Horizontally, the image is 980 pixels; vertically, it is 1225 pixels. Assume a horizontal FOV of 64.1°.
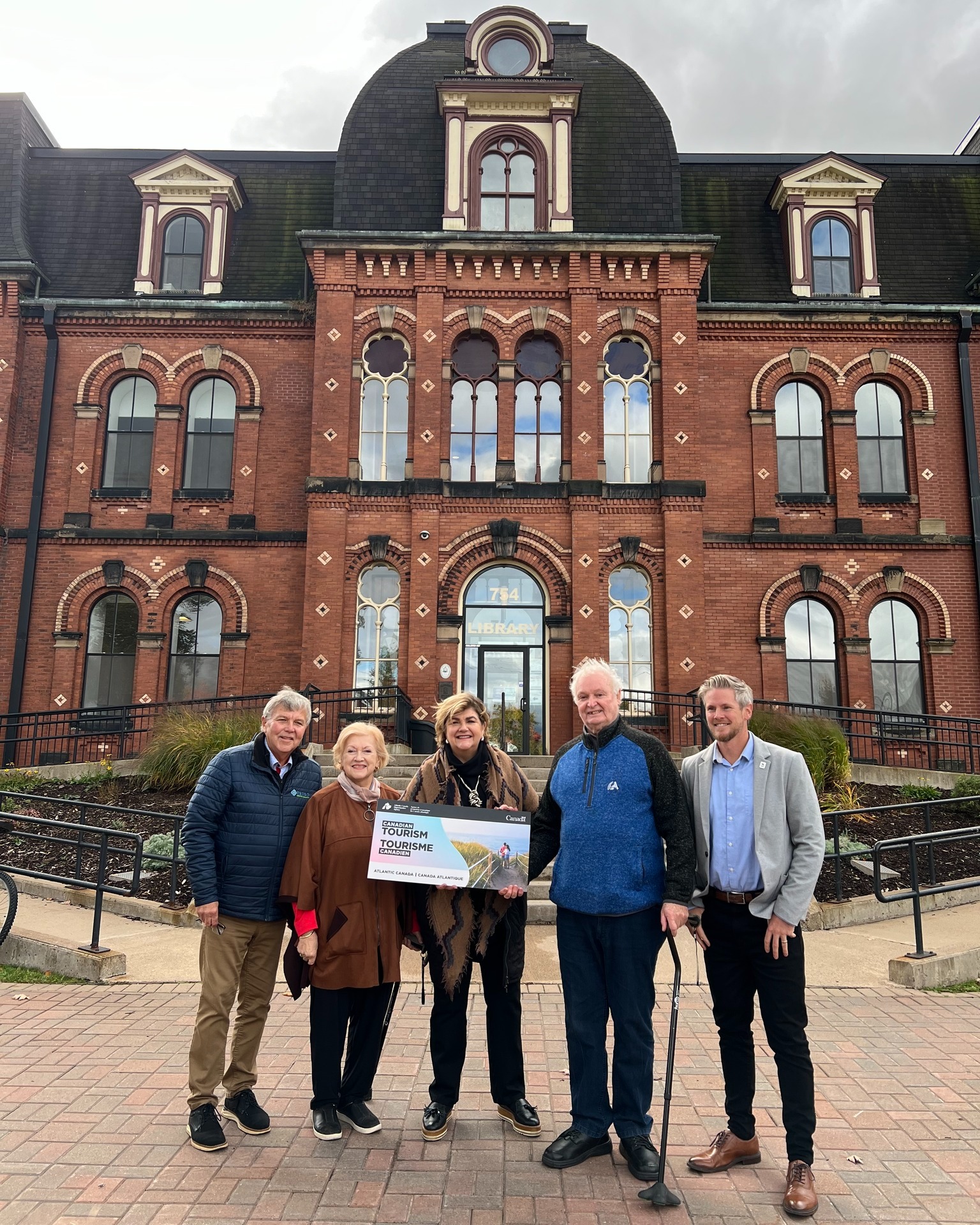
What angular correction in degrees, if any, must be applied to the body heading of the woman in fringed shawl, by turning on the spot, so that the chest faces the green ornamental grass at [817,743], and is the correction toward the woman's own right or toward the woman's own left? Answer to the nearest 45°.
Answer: approximately 135° to the woman's own left

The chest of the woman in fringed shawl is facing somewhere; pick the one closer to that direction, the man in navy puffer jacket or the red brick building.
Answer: the man in navy puffer jacket

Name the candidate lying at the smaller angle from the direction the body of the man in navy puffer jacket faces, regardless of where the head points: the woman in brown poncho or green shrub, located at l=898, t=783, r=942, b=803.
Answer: the woman in brown poncho

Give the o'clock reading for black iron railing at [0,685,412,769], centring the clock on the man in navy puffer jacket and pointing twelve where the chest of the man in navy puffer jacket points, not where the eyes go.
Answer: The black iron railing is roughly at 7 o'clock from the man in navy puffer jacket.

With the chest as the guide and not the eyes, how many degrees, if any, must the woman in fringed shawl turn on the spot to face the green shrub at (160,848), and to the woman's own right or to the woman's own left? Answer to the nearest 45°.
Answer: approximately 135° to the woman's own right

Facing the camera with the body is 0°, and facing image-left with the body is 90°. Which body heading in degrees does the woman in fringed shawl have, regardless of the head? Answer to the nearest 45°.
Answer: approximately 0°

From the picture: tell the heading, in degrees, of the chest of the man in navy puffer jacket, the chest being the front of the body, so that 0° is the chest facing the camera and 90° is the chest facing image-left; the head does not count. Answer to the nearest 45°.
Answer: approximately 315°

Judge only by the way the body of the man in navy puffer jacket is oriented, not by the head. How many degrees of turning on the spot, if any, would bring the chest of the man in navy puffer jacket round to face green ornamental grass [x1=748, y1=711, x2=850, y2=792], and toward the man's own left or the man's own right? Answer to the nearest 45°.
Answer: approximately 90° to the man's own left

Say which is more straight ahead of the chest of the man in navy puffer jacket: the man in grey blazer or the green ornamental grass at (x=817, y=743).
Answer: the man in grey blazer

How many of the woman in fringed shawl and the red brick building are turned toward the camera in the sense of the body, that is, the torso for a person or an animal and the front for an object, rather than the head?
2
